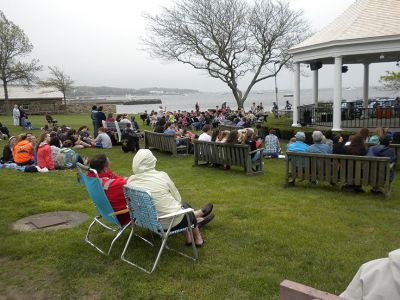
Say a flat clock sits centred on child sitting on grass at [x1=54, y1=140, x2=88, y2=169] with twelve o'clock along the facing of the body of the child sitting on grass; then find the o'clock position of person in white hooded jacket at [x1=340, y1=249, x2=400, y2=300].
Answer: The person in white hooded jacket is roughly at 4 o'clock from the child sitting on grass.

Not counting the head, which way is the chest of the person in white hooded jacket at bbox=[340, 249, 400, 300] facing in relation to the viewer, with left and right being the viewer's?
facing away from the viewer

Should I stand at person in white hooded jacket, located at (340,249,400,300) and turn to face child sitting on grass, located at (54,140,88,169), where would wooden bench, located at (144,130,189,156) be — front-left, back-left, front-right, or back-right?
front-right

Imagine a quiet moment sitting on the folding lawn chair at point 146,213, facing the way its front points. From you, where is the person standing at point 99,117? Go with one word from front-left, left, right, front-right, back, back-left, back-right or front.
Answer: front-left

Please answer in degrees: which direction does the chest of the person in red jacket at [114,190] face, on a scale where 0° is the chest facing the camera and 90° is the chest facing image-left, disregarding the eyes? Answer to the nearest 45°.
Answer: approximately 225°

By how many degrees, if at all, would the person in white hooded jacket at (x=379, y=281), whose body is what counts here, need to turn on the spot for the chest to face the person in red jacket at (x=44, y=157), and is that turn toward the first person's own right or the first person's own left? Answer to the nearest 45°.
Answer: approximately 45° to the first person's own left

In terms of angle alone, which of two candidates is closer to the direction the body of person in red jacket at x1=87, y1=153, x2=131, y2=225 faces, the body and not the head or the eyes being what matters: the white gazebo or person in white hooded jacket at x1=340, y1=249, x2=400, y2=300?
the white gazebo

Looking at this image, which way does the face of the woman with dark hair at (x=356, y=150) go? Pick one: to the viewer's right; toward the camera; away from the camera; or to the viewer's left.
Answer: away from the camera

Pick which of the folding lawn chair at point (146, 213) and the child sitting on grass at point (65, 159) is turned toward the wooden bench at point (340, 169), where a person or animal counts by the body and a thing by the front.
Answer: the folding lawn chair

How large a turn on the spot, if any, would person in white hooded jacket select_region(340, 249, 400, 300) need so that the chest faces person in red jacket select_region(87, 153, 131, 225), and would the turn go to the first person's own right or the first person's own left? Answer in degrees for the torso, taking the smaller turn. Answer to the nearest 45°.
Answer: approximately 45° to the first person's own left

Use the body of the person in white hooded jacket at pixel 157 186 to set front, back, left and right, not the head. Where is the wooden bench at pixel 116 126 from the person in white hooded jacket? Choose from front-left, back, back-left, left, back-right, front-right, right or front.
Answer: front-left

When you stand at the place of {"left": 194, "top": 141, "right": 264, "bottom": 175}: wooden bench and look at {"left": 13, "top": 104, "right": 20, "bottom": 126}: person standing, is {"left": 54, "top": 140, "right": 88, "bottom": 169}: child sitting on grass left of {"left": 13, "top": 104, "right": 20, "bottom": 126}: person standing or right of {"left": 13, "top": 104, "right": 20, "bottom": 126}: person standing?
left
